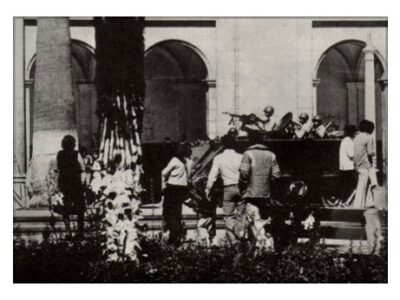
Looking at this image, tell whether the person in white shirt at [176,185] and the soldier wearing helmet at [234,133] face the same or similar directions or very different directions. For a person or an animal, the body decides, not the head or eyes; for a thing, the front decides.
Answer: very different directions

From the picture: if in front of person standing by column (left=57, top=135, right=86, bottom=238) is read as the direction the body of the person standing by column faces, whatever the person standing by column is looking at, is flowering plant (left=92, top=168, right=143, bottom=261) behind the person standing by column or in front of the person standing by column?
behind

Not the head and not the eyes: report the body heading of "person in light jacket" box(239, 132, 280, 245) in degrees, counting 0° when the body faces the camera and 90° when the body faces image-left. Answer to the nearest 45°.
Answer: approximately 180°

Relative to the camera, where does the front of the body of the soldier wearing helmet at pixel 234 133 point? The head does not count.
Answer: to the viewer's left

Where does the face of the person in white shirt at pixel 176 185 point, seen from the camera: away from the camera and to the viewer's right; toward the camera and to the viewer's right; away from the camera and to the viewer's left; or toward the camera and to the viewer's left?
away from the camera and to the viewer's right

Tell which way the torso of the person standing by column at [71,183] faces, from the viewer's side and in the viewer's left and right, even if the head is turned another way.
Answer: facing away from the viewer
